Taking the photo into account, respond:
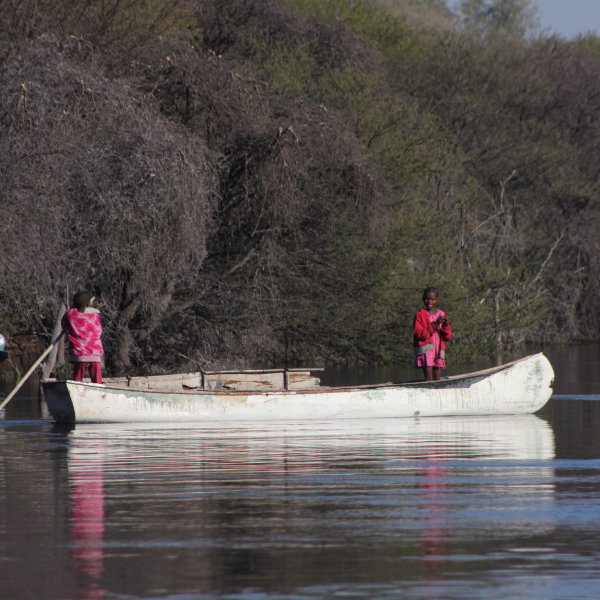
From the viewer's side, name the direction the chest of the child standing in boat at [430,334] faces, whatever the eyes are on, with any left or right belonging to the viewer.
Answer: facing the viewer

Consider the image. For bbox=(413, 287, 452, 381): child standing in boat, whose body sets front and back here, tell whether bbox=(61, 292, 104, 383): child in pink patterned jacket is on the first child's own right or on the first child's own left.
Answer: on the first child's own right
